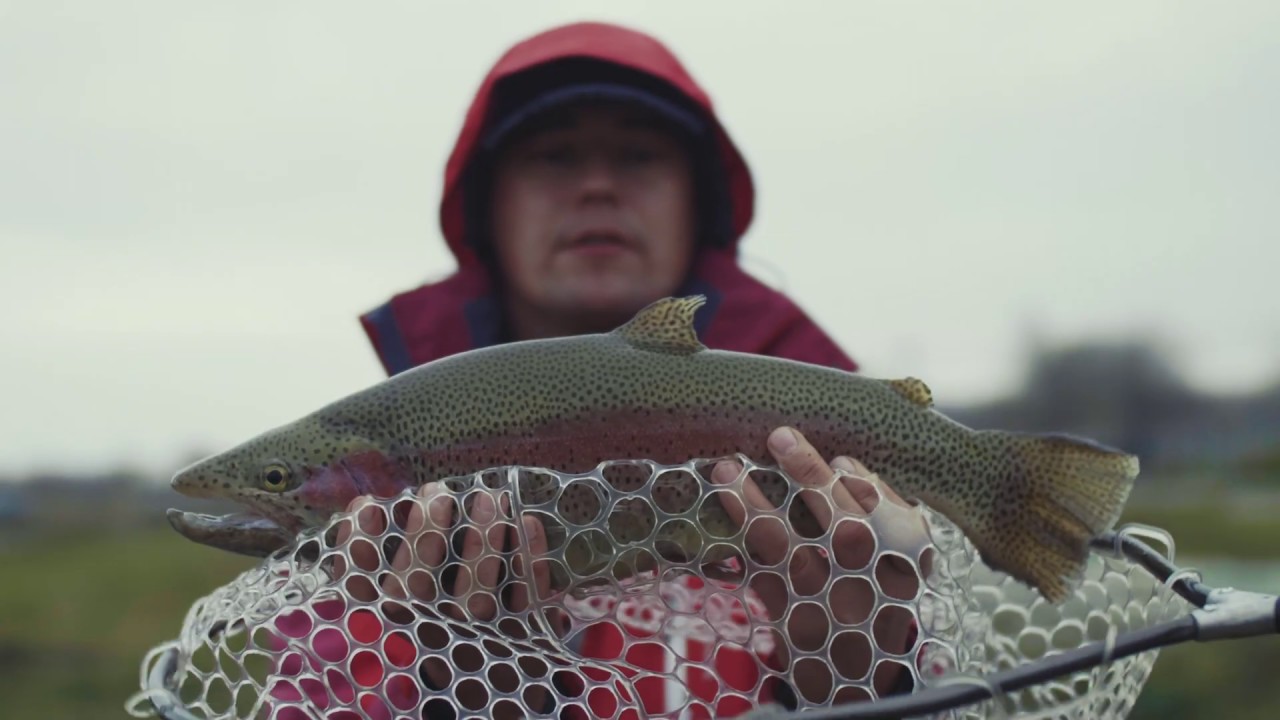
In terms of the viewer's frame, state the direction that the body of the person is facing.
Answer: toward the camera

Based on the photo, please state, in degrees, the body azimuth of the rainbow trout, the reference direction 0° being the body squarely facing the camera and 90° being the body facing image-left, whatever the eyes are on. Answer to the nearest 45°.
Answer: approximately 90°
